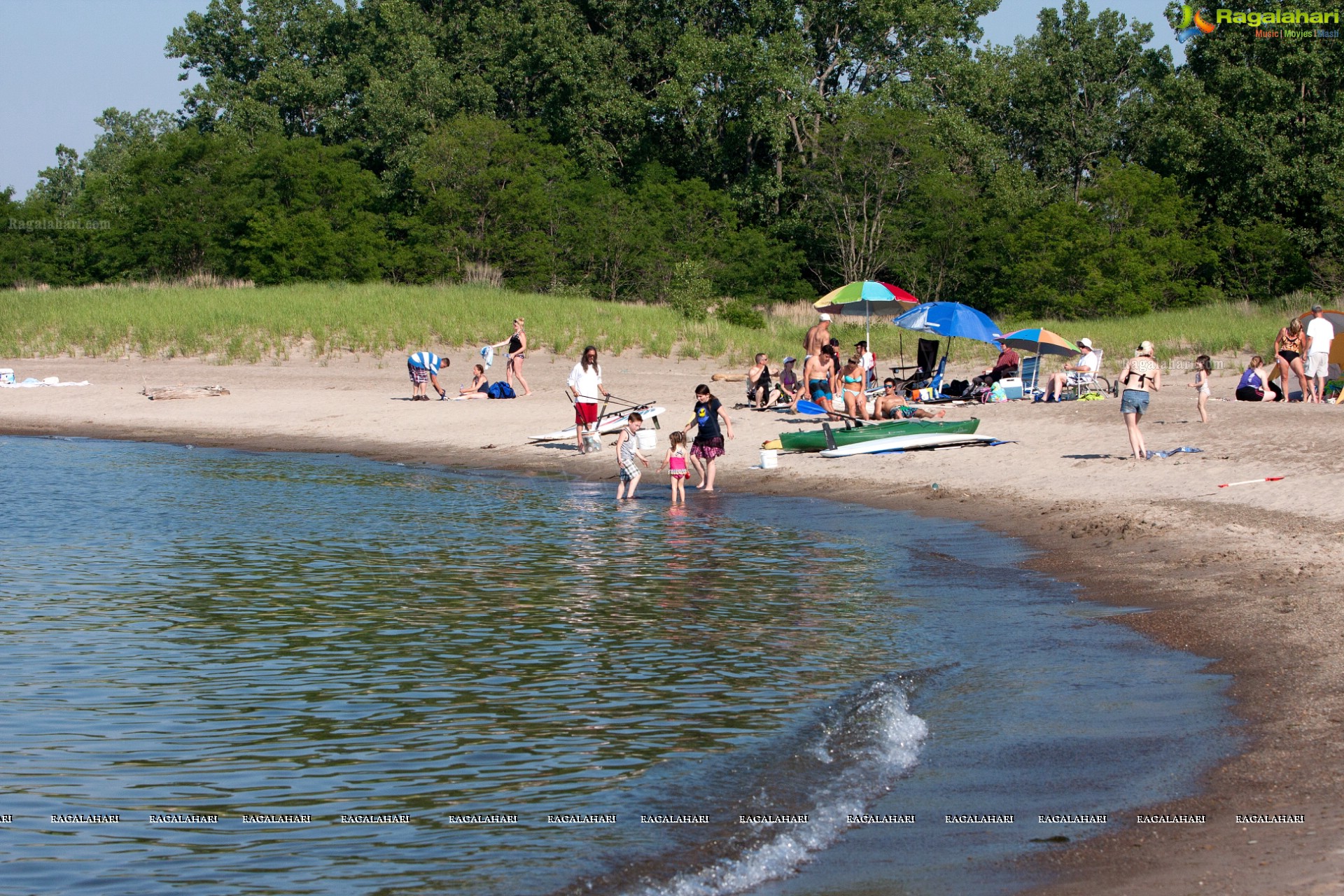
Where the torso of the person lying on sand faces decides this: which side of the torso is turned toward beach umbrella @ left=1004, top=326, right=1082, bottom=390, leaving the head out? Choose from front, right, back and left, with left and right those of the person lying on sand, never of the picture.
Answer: left

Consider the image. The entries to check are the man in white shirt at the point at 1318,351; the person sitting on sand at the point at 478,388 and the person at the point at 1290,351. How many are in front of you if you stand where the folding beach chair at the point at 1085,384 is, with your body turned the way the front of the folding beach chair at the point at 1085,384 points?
1

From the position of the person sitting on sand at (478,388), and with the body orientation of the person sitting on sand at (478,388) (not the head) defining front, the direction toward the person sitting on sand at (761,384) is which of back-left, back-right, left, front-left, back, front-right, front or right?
back-left

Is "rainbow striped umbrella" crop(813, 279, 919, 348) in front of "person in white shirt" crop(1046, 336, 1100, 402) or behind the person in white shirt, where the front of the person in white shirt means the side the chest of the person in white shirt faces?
in front

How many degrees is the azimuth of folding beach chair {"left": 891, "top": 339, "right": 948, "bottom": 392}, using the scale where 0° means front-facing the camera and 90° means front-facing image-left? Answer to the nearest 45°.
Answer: approximately 45°

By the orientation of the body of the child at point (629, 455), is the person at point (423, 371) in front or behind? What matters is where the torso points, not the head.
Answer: behind
